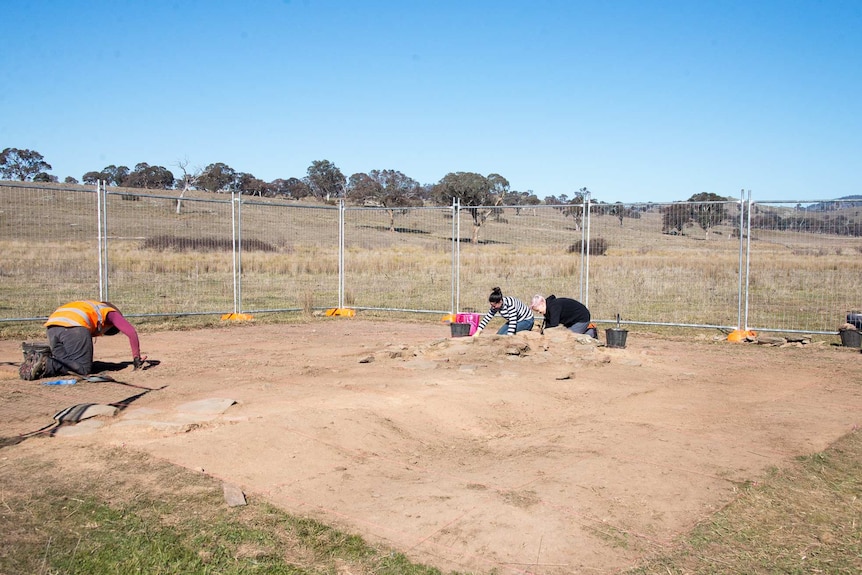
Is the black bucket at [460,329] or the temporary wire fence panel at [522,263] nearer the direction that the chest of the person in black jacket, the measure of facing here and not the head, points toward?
the black bucket

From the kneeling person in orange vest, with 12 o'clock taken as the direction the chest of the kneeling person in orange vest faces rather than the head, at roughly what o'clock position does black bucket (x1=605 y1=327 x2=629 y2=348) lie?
The black bucket is roughly at 12 o'clock from the kneeling person in orange vest.

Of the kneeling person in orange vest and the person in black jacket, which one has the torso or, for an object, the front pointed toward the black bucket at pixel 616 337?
the kneeling person in orange vest

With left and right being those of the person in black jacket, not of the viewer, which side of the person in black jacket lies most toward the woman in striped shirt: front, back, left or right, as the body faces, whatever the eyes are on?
front

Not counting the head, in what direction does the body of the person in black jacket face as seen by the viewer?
to the viewer's left

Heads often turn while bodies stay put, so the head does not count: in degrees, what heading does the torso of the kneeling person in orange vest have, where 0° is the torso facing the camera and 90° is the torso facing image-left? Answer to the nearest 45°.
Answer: approximately 270°

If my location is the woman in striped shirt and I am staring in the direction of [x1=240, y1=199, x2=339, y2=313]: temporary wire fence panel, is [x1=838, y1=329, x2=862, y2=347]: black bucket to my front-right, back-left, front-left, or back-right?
back-right

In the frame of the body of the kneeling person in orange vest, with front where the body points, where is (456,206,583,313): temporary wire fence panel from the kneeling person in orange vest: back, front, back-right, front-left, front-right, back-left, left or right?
front-left

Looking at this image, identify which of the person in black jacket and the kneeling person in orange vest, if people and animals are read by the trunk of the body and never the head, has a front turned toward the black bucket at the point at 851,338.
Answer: the kneeling person in orange vest

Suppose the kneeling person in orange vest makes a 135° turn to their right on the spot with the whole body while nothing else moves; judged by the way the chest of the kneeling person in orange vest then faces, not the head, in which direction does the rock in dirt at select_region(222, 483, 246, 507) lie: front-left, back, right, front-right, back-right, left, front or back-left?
front-left

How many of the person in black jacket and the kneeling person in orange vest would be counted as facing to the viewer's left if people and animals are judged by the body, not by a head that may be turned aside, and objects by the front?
1

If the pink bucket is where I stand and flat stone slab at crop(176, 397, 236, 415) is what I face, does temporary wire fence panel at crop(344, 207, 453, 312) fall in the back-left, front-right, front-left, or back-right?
back-right

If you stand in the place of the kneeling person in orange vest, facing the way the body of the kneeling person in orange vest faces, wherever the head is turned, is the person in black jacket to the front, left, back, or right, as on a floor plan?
front

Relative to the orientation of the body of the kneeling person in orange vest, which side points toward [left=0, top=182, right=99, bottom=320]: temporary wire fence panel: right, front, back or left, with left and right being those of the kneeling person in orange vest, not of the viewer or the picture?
left
